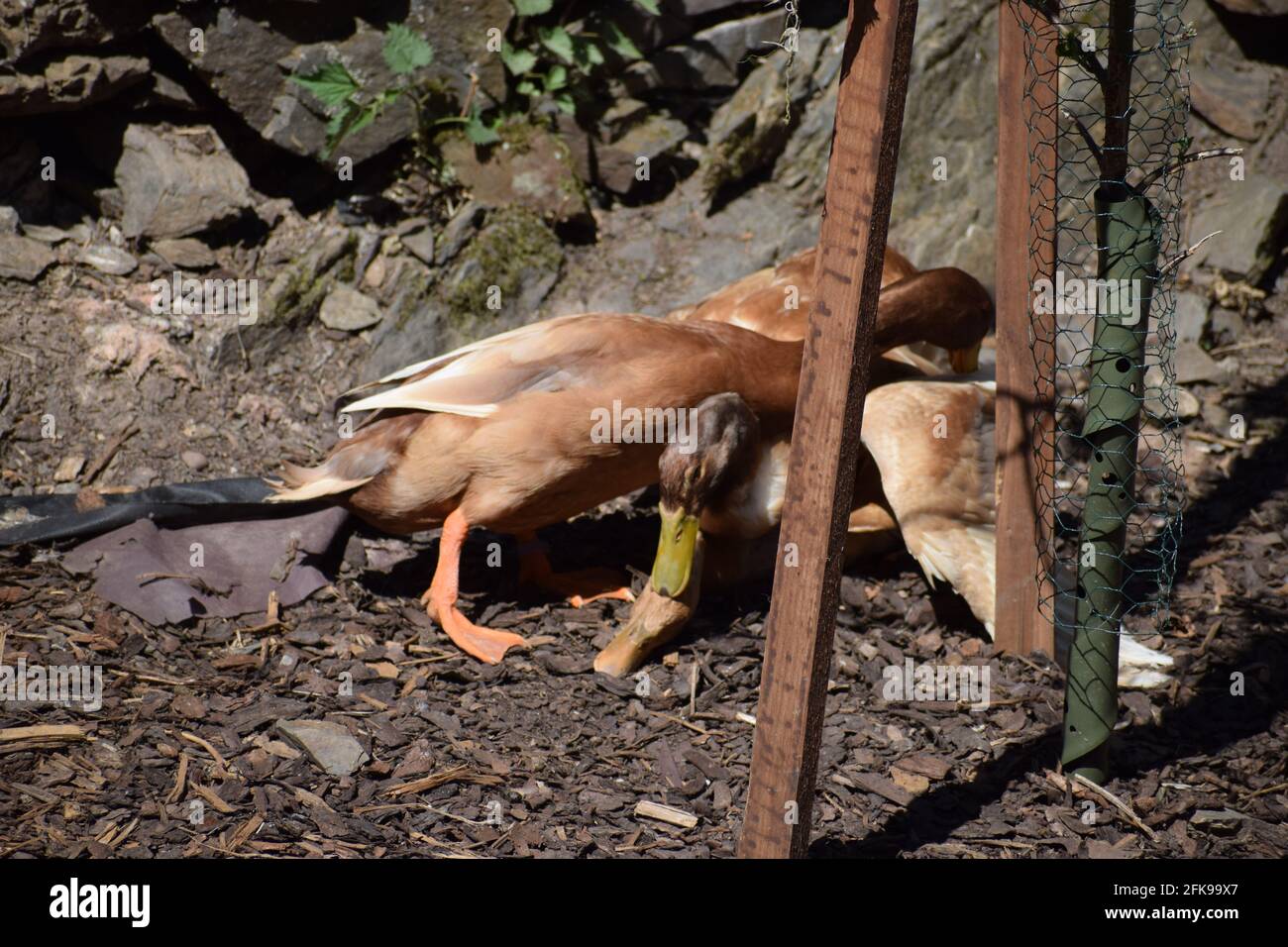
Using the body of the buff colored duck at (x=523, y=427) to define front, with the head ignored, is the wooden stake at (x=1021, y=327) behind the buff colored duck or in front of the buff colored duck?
in front

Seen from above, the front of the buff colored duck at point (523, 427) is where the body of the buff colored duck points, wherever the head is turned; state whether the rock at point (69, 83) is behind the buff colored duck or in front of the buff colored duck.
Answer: behind

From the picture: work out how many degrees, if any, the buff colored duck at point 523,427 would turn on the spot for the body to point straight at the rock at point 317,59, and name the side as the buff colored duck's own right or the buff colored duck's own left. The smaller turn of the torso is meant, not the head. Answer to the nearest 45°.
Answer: approximately 135° to the buff colored duck's own left

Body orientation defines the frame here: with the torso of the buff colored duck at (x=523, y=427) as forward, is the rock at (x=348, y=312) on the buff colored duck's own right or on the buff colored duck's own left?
on the buff colored duck's own left

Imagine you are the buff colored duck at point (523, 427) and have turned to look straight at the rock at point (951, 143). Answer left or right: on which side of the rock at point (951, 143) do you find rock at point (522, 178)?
left

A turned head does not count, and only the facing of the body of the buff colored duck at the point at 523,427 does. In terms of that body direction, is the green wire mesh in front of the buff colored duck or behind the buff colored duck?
in front

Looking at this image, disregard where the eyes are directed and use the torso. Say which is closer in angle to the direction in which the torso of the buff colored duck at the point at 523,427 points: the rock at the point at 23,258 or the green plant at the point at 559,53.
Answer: the green plant

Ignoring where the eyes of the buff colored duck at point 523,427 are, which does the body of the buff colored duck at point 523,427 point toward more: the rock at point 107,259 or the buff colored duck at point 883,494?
the buff colored duck

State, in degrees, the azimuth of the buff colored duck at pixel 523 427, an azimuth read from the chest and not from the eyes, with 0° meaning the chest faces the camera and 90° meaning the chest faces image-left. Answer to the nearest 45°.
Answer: approximately 270°

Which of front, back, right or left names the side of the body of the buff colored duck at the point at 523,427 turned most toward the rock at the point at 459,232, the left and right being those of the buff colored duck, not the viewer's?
left

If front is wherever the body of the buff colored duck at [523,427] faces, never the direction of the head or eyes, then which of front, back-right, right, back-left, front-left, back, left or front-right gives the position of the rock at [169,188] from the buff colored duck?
back-left

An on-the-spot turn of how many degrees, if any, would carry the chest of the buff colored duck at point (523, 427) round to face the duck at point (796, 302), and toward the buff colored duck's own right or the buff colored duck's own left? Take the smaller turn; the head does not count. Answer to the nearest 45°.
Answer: approximately 45° to the buff colored duck's own left

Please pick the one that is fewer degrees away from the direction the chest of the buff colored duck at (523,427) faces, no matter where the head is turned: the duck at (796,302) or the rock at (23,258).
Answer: the duck

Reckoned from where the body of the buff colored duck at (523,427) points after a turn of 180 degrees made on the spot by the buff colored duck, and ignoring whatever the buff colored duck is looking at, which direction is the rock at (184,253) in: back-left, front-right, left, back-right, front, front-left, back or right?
front-right

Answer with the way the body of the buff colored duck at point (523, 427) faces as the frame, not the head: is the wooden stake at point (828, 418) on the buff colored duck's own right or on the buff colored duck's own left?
on the buff colored duck's own right

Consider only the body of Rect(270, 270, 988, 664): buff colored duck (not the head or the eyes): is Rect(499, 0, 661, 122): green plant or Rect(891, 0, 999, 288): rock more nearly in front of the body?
the rock
